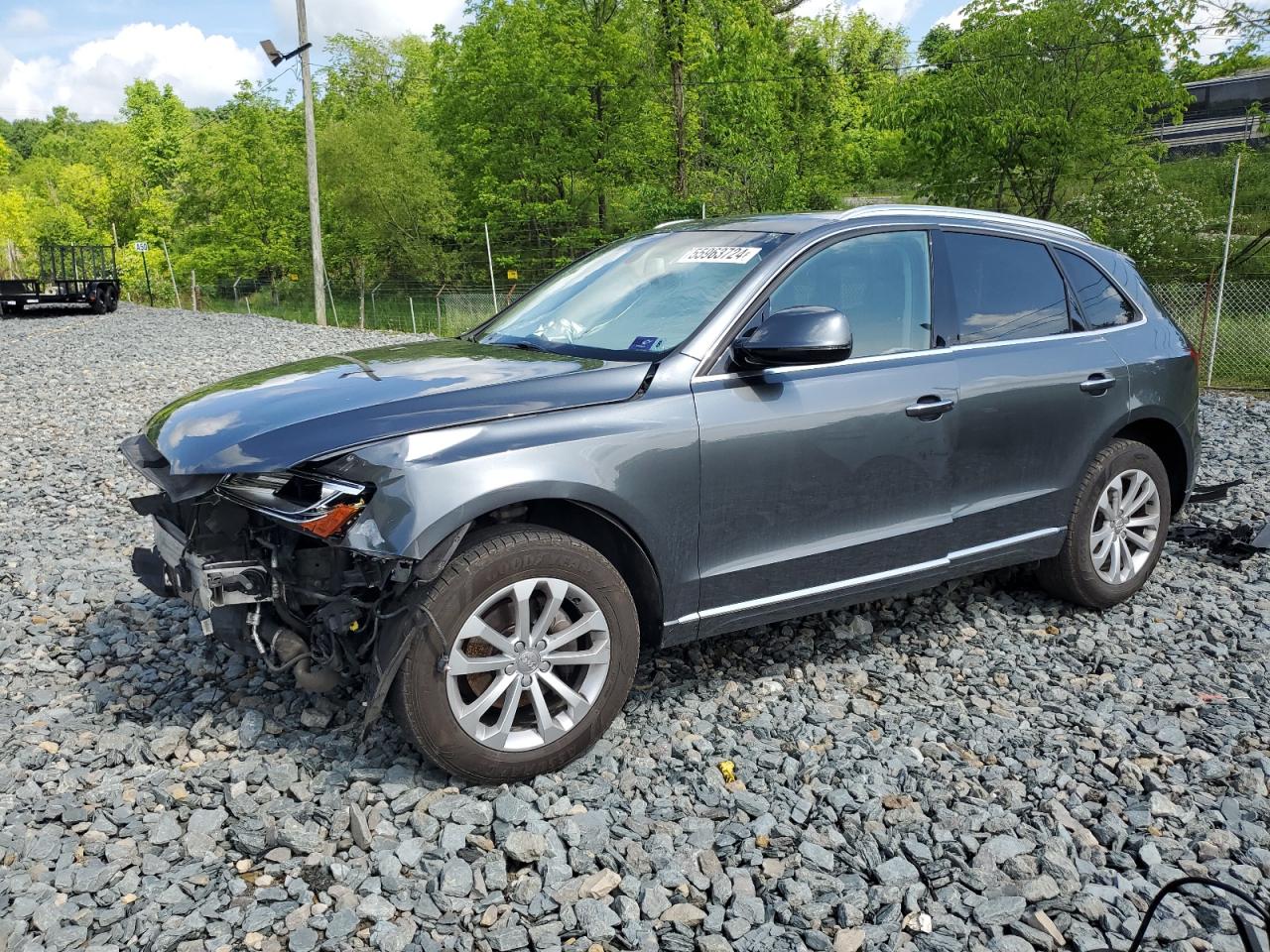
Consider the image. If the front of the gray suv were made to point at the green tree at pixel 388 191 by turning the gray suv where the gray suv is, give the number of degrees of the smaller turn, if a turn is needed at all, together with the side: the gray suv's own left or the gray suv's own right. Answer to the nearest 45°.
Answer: approximately 135° to the gray suv's own right

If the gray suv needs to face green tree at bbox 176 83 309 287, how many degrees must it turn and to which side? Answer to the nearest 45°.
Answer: approximately 135° to its right

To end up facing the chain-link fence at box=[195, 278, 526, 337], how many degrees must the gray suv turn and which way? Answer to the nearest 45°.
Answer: approximately 135° to its right

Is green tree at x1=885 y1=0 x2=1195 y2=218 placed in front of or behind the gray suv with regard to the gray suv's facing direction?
behind

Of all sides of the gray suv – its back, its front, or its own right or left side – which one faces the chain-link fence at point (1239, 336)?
back

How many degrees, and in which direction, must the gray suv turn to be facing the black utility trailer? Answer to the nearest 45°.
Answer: approximately 90° to its right

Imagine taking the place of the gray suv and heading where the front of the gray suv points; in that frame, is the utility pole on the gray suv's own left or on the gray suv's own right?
on the gray suv's own right

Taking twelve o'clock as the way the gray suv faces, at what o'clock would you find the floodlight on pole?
The floodlight on pole is roughly at 4 o'clock from the gray suv.

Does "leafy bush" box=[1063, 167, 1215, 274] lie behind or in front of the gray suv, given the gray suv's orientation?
behind

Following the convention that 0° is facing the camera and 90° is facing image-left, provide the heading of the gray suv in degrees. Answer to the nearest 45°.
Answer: approximately 45°
